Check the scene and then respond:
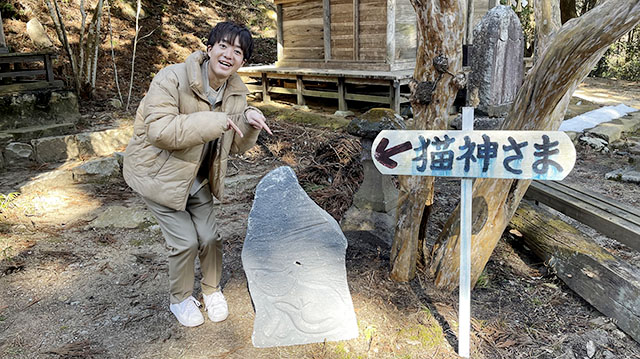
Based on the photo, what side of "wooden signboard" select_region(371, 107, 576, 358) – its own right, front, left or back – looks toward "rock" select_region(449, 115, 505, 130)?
back

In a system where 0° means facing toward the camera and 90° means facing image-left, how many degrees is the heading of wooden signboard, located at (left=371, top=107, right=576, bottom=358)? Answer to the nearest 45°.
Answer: approximately 0°

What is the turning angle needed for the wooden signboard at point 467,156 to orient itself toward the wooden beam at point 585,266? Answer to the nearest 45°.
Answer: approximately 135° to its left

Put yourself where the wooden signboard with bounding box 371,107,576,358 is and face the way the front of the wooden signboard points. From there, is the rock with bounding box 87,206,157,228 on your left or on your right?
on your right

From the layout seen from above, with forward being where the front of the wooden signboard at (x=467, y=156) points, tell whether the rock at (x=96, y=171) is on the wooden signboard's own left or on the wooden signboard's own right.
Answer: on the wooden signboard's own right

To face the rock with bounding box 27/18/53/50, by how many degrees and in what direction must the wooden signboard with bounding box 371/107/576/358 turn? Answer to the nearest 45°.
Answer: approximately 135° to its right
